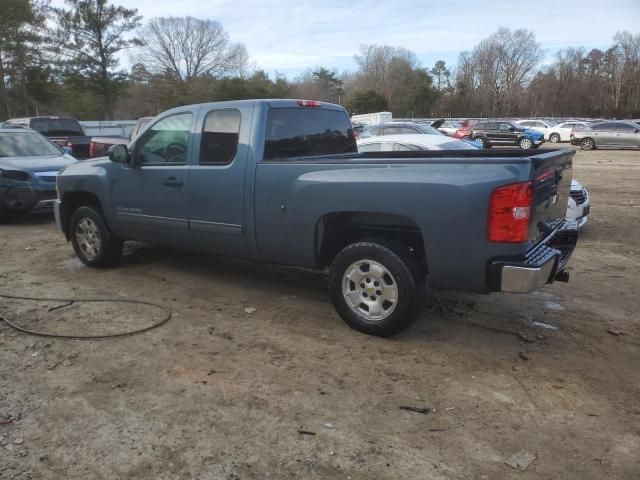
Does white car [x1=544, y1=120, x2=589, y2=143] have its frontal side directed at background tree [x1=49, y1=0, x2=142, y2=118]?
yes

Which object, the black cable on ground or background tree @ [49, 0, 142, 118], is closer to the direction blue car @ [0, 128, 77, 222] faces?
the black cable on ground

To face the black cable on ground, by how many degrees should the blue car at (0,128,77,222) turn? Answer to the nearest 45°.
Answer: approximately 45° to its right

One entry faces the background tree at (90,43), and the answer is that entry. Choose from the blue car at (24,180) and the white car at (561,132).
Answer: the white car

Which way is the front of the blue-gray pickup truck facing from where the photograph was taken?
facing away from the viewer and to the left of the viewer

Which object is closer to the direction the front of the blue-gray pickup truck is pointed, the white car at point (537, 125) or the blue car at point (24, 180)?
the blue car

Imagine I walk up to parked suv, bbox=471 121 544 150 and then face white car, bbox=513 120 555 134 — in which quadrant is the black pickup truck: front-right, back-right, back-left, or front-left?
back-left

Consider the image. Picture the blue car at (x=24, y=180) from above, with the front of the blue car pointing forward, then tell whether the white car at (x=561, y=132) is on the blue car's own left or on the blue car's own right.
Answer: on the blue car's own left

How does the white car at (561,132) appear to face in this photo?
to the viewer's left
